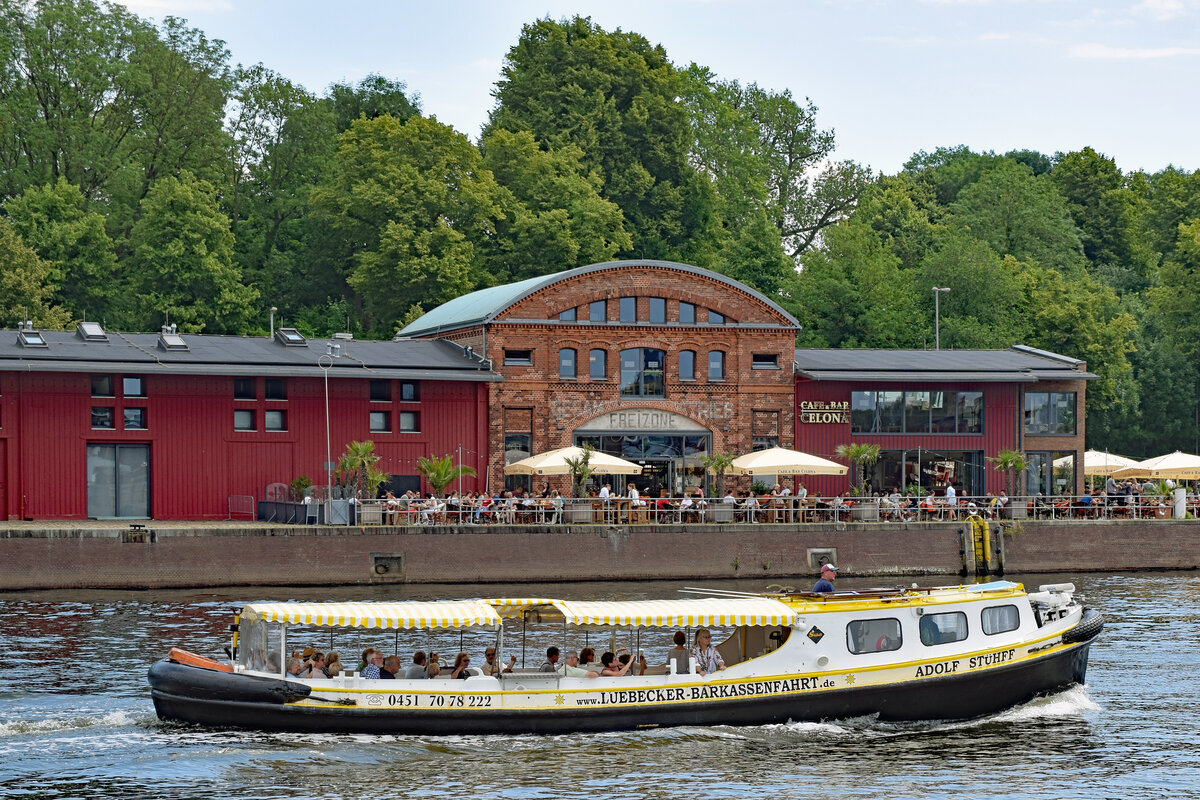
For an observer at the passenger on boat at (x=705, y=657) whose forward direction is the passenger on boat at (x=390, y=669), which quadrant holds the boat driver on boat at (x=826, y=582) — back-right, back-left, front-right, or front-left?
back-right

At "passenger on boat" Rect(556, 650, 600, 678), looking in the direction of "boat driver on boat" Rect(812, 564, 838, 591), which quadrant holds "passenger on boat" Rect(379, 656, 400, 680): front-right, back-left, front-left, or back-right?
back-left

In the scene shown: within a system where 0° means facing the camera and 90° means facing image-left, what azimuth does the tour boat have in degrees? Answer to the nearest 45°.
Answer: approximately 270°
